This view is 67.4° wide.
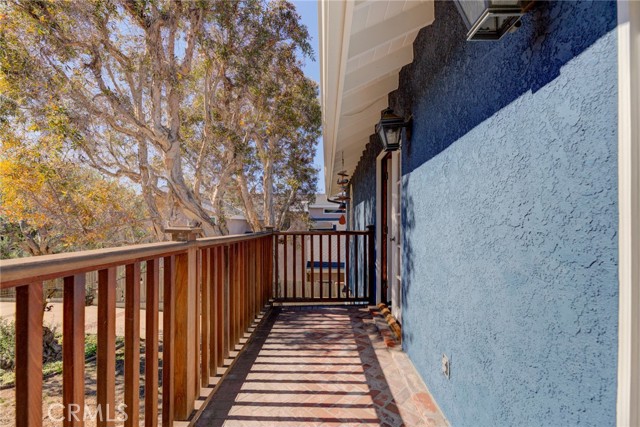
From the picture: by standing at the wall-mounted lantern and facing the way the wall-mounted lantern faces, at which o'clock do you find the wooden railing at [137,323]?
The wooden railing is roughly at 10 o'clock from the wall-mounted lantern.

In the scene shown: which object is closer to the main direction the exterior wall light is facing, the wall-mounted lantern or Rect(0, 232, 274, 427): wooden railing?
the wooden railing

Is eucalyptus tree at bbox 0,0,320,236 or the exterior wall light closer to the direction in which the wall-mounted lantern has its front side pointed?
the eucalyptus tree

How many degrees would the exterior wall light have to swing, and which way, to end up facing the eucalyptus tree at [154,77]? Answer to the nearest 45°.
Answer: approximately 45° to its right

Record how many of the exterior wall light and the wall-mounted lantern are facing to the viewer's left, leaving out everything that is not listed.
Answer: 2

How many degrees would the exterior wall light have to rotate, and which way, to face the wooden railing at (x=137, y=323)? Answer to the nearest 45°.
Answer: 0° — it already faces it

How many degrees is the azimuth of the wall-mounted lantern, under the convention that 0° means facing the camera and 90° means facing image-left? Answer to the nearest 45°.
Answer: approximately 90°

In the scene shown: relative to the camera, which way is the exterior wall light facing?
to the viewer's left

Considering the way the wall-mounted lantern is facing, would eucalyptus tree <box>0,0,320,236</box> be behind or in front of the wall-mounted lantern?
in front
